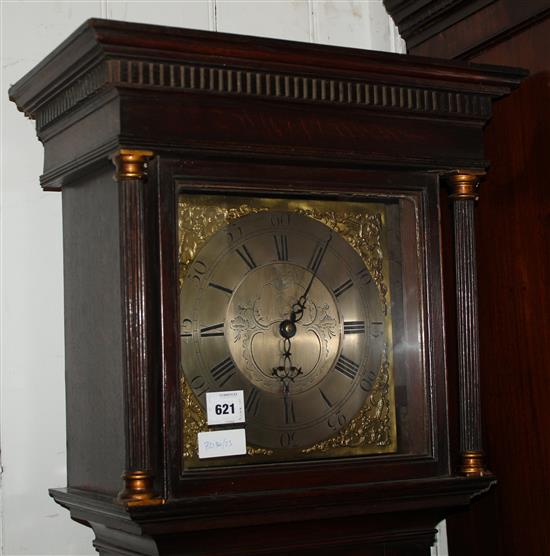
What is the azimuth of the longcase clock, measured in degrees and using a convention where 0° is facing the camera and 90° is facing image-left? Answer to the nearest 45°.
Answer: approximately 315°
